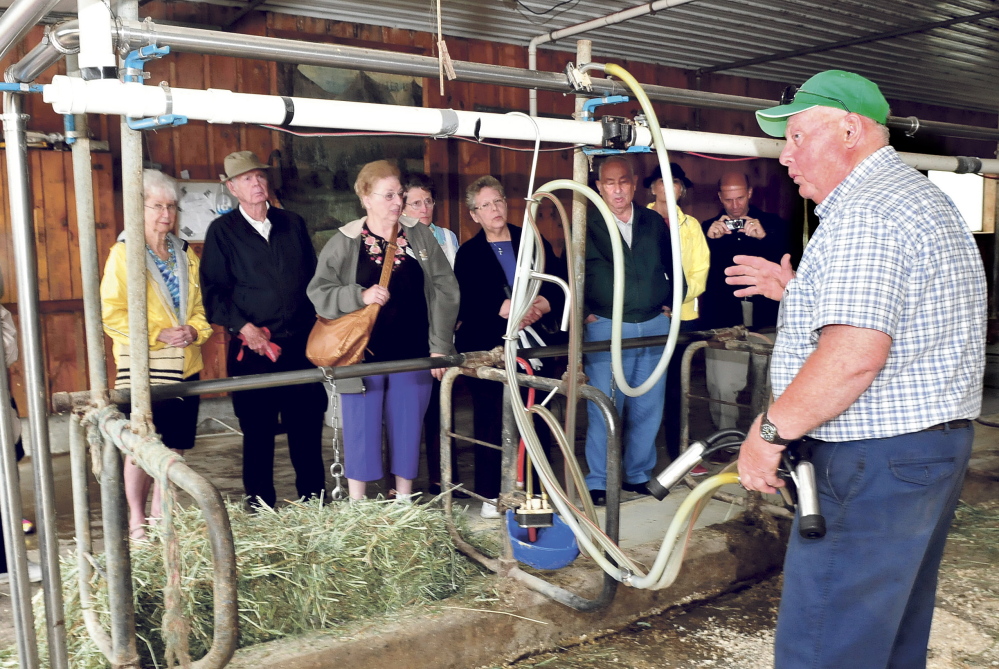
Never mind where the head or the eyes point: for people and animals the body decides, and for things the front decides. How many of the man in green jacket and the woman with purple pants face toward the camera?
2

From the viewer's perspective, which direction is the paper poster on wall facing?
toward the camera

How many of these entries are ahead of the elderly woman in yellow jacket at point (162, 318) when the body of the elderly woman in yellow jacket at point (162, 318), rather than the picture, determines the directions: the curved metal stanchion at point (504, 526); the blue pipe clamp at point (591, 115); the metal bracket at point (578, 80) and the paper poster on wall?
3

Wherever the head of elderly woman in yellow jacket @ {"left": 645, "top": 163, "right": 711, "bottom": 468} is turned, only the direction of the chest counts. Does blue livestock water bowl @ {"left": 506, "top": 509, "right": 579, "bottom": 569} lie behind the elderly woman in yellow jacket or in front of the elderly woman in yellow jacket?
in front

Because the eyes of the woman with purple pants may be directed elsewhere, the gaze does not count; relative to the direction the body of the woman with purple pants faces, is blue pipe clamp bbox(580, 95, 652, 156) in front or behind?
in front

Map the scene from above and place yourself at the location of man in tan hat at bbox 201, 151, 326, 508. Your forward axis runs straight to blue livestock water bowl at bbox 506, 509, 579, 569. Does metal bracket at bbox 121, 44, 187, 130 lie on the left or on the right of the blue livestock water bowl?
right

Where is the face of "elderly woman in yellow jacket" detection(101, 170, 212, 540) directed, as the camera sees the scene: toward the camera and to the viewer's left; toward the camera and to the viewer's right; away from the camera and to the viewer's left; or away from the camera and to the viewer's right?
toward the camera and to the viewer's right

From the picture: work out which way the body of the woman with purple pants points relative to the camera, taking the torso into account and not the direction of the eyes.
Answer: toward the camera

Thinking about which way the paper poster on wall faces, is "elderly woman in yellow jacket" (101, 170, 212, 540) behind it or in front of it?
in front

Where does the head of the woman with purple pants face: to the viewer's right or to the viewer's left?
to the viewer's right

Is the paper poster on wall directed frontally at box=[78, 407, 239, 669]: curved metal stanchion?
yes

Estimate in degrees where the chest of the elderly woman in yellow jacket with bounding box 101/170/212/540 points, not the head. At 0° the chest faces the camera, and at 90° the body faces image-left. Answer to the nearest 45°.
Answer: approximately 315°
